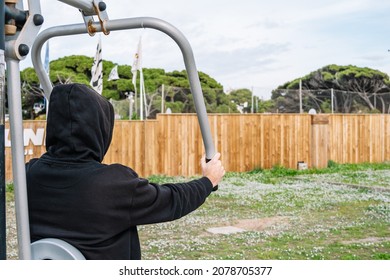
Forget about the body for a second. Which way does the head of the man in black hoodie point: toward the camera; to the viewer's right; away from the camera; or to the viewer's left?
away from the camera

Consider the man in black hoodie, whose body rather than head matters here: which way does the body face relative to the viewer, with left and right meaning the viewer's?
facing away from the viewer and to the right of the viewer

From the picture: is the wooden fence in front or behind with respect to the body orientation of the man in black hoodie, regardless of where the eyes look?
in front
